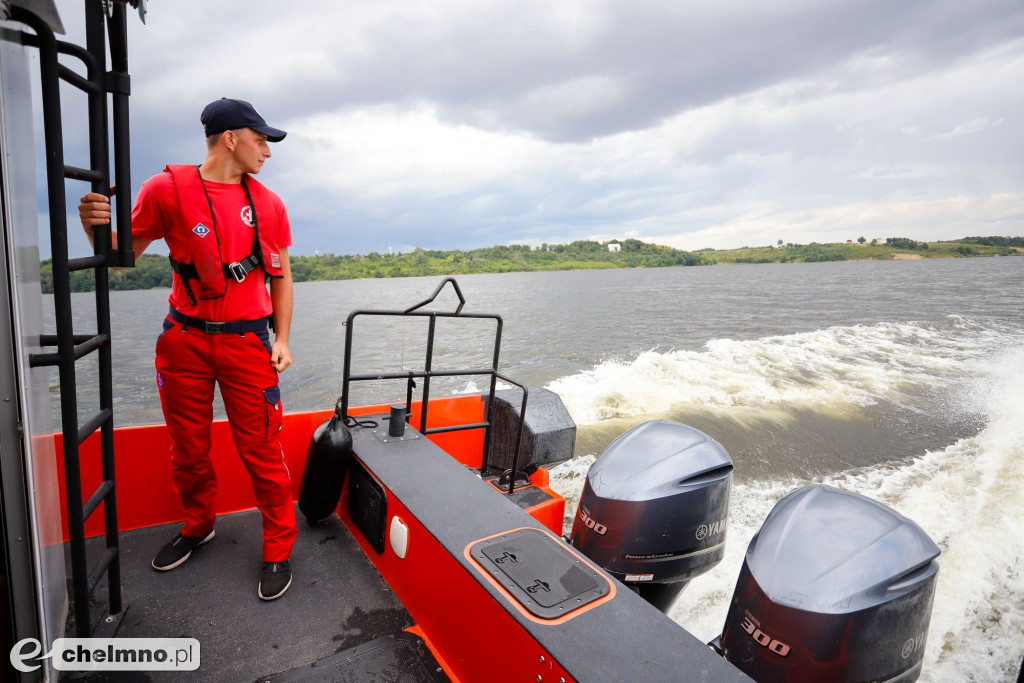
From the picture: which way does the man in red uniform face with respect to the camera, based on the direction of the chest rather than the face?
toward the camera

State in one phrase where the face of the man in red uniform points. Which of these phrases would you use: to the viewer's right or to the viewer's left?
to the viewer's right

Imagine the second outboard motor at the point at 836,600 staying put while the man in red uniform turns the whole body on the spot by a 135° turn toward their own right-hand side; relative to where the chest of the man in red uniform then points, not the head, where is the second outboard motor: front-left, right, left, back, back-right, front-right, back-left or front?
back

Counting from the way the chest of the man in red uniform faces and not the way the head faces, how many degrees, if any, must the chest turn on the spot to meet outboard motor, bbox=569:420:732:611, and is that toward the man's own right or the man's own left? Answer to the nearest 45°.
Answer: approximately 45° to the man's own left
